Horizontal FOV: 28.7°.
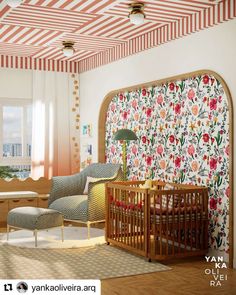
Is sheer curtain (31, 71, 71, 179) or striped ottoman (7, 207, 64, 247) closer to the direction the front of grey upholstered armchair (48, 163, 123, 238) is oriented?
the striped ottoman

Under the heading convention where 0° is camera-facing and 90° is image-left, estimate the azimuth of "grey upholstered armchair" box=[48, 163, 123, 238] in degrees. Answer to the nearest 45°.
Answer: approximately 45°

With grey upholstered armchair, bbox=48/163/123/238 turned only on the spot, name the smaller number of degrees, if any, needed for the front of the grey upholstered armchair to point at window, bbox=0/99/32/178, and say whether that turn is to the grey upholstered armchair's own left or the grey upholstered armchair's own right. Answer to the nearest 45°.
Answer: approximately 90° to the grey upholstered armchair's own right

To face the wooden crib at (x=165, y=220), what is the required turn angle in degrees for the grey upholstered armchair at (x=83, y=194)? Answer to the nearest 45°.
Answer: approximately 90° to its left

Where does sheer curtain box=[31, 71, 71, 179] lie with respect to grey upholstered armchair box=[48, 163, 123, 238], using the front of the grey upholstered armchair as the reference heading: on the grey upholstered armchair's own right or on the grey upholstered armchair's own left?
on the grey upholstered armchair's own right

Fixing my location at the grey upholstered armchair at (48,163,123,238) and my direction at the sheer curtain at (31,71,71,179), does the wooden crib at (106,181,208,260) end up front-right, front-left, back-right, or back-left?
back-right

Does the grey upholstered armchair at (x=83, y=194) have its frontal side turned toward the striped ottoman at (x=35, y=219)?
yes
